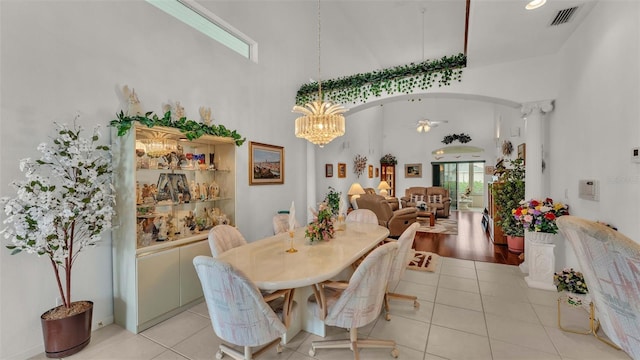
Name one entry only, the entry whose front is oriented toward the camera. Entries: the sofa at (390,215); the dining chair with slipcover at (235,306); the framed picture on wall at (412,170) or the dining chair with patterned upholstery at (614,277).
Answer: the framed picture on wall

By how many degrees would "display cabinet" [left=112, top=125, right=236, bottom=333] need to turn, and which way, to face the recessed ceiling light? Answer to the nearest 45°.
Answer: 0° — it already faces it

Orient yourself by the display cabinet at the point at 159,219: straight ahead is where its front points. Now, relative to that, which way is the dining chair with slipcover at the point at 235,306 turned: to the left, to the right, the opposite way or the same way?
to the left

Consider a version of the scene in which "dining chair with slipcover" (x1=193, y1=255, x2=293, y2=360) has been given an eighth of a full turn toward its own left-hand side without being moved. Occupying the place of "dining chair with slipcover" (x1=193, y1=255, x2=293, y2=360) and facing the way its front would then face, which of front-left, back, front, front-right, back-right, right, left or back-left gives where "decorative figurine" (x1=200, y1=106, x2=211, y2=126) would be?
front

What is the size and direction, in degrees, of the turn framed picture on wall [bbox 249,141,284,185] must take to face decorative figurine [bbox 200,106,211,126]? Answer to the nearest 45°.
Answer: approximately 90° to its right

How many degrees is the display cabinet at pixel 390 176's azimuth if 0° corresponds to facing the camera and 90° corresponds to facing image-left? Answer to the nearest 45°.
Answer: approximately 315°

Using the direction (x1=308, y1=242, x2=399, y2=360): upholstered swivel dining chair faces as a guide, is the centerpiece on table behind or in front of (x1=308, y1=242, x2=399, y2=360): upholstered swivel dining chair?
in front

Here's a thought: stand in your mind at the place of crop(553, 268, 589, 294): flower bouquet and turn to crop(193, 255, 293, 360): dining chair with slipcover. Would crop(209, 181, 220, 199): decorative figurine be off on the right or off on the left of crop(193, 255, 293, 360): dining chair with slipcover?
right

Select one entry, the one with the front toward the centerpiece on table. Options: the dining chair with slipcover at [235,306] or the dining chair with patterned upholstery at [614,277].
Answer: the dining chair with slipcover at [235,306]

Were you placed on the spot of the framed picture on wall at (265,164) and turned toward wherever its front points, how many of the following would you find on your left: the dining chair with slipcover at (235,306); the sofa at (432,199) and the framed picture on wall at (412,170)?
2

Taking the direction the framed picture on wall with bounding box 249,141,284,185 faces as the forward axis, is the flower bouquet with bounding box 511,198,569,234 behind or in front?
in front

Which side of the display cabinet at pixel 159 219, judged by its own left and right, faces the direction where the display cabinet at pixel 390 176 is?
left

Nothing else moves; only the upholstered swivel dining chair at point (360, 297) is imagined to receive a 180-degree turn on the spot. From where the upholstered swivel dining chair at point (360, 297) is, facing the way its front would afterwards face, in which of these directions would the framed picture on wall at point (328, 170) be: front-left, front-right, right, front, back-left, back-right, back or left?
back-left

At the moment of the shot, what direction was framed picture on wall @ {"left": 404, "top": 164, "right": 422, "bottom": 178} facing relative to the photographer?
facing the viewer

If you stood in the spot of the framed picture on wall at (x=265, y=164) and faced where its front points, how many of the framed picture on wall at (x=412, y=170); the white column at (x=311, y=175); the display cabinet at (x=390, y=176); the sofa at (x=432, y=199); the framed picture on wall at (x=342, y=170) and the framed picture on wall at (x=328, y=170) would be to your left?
6

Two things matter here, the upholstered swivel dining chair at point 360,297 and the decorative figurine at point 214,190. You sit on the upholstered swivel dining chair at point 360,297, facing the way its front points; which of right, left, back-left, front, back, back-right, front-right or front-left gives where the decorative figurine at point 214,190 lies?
front

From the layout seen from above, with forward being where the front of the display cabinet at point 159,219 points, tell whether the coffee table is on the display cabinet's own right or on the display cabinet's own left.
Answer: on the display cabinet's own left

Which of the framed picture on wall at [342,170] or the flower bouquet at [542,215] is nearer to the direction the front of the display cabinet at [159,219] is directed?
the flower bouquet

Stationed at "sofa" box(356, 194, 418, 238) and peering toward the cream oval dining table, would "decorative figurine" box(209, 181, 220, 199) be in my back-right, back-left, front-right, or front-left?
front-right

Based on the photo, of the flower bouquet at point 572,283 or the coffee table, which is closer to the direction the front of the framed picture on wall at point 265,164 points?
the flower bouquet

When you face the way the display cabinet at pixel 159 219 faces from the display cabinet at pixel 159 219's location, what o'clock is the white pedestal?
The white pedestal is roughly at 11 o'clock from the display cabinet.
